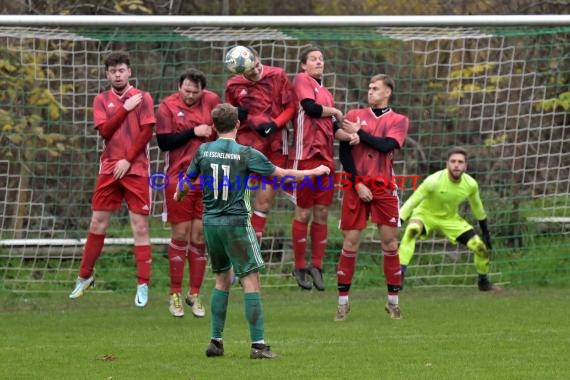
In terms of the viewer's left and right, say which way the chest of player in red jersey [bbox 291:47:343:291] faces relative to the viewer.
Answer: facing the viewer and to the right of the viewer

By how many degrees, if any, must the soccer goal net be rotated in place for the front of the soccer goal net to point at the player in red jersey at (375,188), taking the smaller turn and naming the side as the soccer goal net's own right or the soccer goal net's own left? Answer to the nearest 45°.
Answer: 0° — it already faces them

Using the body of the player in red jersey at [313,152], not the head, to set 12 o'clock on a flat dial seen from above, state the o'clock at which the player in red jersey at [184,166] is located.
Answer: the player in red jersey at [184,166] is roughly at 4 o'clock from the player in red jersey at [313,152].

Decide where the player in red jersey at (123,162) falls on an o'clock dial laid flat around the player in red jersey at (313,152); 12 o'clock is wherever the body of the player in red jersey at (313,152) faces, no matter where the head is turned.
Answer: the player in red jersey at (123,162) is roughly at 4 o'clock from the player in red jersey at (313,152).

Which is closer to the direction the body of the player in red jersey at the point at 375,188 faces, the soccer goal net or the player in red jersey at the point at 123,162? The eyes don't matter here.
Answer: the player in red jersey

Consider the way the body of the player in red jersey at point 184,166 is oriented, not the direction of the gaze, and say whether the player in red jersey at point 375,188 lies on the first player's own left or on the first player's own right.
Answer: on the first player's own left

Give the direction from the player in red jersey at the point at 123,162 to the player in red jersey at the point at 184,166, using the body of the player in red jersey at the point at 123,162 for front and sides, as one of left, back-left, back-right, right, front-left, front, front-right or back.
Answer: left

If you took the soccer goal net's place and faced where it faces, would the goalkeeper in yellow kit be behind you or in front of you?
in front

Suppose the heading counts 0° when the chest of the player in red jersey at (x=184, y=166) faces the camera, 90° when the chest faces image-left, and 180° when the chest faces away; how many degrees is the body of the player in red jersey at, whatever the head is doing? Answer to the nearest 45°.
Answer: approximately 0°

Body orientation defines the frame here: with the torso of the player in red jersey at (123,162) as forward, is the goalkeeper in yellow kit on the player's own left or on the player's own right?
on the player's own left

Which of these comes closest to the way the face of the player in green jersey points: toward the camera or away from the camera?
away from the camera
